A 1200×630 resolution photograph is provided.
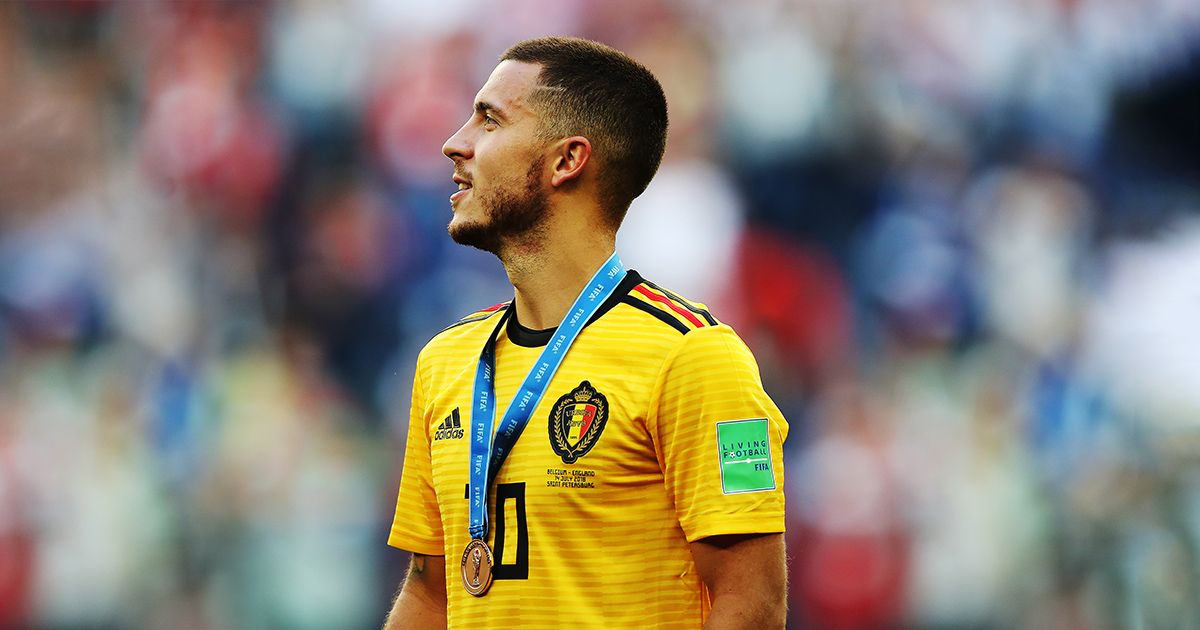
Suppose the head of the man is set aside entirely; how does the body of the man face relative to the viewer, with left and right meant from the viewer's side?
facing the viewer and to the left of the viewer

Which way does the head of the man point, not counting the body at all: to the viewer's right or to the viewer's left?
to the viewer's left
